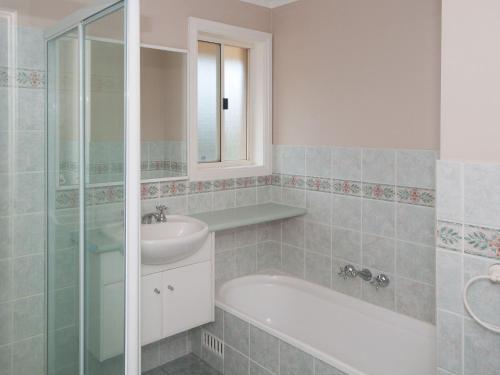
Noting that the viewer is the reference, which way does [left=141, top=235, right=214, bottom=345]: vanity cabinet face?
facing the viewer and to the right of the viewer

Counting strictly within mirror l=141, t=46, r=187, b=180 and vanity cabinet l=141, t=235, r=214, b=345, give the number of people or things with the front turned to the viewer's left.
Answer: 0

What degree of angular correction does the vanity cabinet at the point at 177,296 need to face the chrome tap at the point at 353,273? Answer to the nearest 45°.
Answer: approximately 45° to its left

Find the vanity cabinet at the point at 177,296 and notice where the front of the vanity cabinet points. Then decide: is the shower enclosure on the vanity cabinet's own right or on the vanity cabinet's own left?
on the vanity cabinet's own right
